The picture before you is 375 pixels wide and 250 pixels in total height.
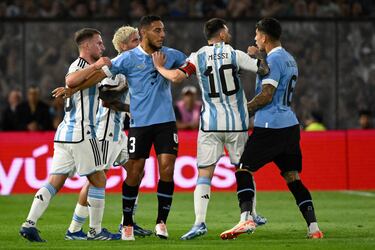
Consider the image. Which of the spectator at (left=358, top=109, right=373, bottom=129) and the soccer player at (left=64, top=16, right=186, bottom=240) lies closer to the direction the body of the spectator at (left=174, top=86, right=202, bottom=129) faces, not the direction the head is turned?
the soccer player

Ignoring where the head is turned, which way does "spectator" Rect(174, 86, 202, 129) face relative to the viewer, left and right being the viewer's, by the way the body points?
facing the viewer

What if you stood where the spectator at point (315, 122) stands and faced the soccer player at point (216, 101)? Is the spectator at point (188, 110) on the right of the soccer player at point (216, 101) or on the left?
right

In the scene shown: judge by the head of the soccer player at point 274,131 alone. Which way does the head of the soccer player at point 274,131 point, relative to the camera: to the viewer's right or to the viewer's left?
to the viewer's left

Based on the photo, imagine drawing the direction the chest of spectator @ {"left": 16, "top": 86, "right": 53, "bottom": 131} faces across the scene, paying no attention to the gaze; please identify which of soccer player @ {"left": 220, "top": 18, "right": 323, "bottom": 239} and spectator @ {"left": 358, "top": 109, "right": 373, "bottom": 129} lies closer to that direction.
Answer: the soccer player

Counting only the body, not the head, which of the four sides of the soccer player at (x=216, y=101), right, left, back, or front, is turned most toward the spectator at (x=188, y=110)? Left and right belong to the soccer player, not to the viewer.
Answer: front

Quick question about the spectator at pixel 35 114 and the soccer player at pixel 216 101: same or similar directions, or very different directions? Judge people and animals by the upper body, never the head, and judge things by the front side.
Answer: very different directions

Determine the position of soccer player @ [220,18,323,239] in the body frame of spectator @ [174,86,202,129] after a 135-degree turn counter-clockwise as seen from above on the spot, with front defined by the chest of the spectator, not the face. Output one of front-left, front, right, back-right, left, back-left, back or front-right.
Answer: back-right

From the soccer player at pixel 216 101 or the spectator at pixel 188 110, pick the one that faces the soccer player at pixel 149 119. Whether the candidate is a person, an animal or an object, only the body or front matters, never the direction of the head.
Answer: the spectator

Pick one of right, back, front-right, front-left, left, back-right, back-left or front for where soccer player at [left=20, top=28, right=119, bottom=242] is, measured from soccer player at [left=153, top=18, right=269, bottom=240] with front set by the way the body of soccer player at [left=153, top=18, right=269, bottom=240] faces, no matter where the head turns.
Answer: left

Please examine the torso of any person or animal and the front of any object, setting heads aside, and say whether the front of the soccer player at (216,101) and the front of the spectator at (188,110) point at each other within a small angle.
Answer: yes

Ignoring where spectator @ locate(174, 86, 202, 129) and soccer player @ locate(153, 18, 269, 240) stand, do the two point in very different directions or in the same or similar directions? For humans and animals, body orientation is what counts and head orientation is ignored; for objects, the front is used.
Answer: very different directions

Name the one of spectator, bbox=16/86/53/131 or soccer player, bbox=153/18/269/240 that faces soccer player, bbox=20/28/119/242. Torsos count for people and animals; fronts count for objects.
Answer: the spectator

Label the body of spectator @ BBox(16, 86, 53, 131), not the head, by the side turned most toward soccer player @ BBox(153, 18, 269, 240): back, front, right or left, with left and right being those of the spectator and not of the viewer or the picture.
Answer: front

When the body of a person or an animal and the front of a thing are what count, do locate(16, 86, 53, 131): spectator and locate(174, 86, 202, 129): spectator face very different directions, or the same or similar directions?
same or similar directions

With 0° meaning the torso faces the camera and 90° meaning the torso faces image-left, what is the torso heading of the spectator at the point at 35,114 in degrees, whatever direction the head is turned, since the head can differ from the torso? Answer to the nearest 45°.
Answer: approximately 0°

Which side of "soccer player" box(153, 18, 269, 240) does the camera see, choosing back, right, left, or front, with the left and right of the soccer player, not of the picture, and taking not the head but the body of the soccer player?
back
